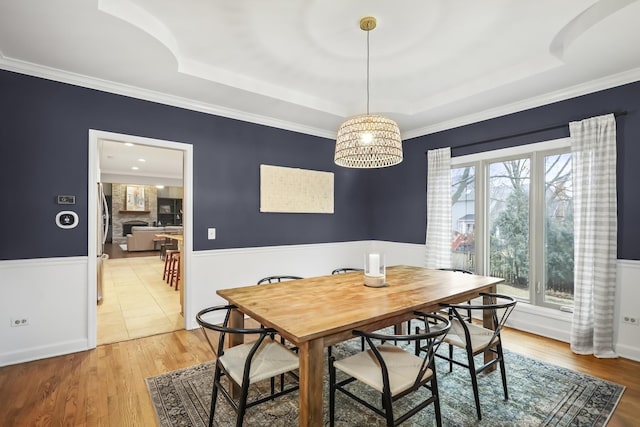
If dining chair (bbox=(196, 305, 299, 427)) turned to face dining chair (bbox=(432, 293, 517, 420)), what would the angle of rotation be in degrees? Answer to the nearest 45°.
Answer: approximately 45° to its right

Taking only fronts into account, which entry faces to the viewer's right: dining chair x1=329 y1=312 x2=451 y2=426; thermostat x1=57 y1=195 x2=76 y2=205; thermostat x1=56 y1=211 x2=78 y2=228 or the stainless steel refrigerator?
the stainless steel refrigerator

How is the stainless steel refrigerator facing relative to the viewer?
to the viewer's right

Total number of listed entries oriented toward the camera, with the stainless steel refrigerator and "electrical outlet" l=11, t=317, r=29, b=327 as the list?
1

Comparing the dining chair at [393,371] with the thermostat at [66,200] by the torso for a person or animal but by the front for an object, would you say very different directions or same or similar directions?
very different directions

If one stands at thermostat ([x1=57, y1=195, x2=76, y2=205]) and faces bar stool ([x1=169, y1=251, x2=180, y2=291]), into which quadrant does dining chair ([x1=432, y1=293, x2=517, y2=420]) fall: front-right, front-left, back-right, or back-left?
back-right

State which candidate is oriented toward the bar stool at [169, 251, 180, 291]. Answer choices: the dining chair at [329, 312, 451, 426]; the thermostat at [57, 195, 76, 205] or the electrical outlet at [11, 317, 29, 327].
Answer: the dining chair

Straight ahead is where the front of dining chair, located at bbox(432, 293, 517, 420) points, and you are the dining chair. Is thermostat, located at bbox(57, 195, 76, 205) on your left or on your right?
on your left

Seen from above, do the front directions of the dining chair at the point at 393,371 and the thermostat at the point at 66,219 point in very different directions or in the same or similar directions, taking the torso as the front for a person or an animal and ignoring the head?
very different directions

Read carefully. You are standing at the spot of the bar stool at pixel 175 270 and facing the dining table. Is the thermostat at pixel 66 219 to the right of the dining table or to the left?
right

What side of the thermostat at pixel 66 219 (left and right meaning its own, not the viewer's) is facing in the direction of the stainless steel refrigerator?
back
